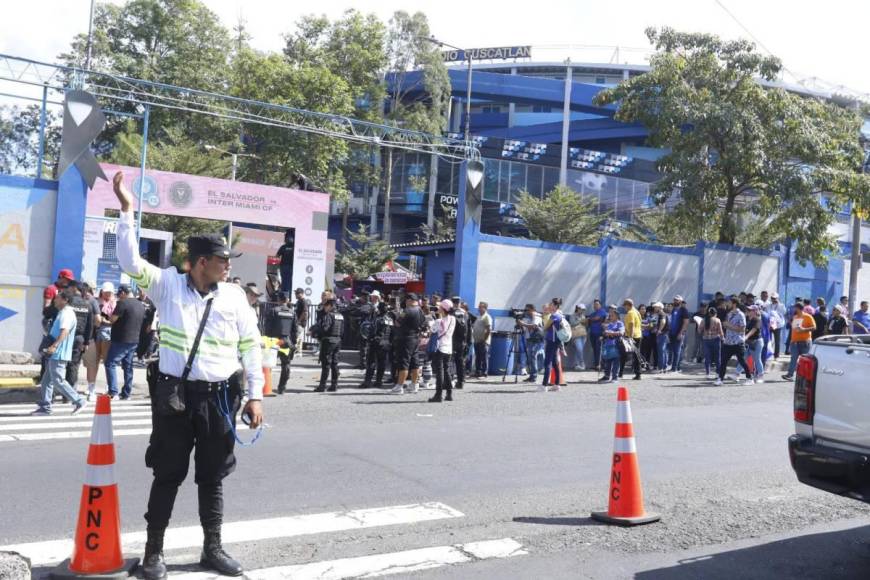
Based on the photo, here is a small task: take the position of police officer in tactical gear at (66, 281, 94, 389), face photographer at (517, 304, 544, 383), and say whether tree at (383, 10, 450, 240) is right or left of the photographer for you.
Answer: left

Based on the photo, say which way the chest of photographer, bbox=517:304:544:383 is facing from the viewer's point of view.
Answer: to the viewer's left

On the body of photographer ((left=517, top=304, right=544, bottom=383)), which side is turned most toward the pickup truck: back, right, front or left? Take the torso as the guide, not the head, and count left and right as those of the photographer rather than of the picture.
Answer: left

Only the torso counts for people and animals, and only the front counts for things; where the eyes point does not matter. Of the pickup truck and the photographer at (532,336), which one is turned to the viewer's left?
the photographer

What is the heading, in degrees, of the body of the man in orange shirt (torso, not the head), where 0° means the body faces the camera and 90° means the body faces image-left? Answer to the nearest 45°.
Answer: approximately 45°

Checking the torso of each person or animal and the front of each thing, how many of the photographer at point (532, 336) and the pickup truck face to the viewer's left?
1

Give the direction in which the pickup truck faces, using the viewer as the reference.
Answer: facing away from the viewer and to the right of the viewer

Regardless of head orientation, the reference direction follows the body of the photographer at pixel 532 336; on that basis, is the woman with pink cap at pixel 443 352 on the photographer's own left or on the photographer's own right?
on the photographer's own left

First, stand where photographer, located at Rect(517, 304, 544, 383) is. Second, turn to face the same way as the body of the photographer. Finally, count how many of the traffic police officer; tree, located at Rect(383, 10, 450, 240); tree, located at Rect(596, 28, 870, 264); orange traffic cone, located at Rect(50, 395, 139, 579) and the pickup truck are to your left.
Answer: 3

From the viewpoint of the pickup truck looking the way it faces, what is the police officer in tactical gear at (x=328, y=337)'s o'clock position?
The police officer in tactical gear is roughly at 9 o'clock from the pickup truck.
